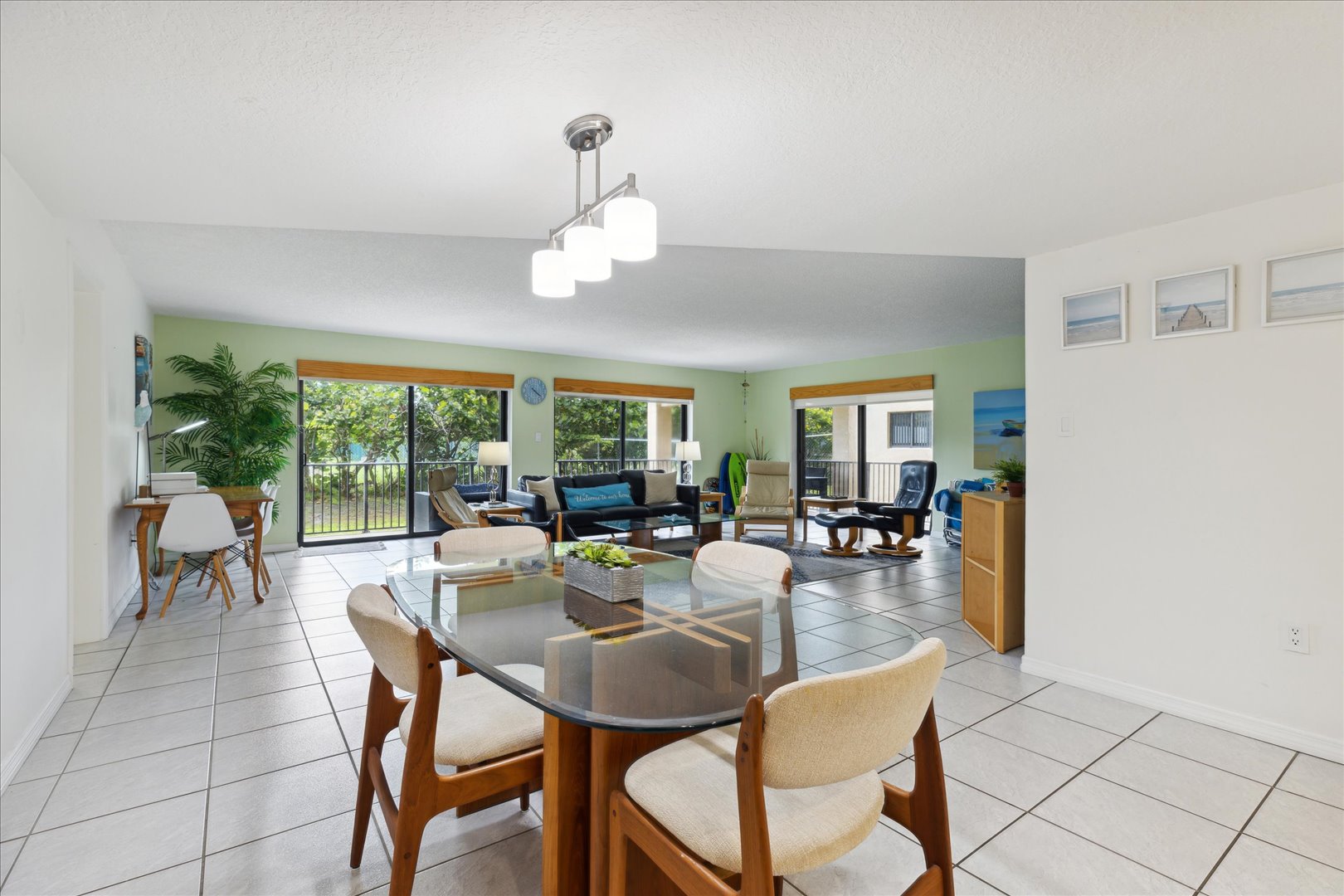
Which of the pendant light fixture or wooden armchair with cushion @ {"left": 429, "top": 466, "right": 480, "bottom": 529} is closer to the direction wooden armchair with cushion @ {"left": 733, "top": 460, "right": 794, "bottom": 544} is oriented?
the pendant light fixture

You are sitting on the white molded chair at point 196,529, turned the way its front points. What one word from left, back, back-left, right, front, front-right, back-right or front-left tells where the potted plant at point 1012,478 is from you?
back-right

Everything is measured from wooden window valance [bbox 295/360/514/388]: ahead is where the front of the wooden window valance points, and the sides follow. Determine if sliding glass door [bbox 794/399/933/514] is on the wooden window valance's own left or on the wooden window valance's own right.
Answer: on the wooden window valance's own left

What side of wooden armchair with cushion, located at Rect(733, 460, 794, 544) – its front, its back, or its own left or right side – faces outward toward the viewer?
front

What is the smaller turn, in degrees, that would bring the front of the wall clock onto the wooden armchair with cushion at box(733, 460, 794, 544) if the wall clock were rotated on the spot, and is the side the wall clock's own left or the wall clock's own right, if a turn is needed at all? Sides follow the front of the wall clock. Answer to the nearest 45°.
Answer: approximately 45° to the wall clock's own left

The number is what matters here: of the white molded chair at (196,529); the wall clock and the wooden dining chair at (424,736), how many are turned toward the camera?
1

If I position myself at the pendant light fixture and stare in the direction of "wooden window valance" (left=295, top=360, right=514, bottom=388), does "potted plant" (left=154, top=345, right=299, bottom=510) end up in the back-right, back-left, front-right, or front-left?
front-left

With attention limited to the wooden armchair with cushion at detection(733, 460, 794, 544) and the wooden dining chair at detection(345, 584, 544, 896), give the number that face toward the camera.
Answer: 1

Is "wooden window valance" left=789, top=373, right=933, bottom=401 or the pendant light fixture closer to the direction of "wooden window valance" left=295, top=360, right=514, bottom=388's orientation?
the pendant light fixture

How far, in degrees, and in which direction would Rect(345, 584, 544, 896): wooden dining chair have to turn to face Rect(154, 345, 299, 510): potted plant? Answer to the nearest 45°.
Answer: approximately 45° to its left

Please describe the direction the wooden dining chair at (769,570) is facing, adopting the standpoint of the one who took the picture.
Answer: facing the viewer and to the left of the viewer

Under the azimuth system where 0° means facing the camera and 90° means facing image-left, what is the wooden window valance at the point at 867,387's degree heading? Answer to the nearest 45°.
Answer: approximately 45°

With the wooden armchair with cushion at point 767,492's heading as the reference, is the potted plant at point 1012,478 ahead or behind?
ahead

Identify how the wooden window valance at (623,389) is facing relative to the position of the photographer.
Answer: facing the viewer and to the right of the viewer

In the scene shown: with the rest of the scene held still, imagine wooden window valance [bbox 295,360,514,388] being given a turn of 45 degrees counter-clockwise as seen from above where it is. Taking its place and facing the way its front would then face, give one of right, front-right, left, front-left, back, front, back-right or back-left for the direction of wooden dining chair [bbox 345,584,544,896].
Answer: front-right

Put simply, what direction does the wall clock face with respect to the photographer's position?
facing the viewer

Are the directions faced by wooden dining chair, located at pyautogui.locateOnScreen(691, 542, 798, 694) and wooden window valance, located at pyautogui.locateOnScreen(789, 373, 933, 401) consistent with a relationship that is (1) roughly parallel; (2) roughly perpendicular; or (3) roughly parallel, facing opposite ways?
roughly parallel

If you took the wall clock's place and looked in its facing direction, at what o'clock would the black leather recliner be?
The black leather recliner is roughly at 10 o'clock from the wall clock.

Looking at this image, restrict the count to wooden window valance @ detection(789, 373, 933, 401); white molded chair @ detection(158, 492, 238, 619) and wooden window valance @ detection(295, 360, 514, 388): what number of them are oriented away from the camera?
1

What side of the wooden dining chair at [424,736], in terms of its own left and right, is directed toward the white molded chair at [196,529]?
left

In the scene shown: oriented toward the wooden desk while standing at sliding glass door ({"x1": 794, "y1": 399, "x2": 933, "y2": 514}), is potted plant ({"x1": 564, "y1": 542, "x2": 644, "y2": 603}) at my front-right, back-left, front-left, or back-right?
front-left
